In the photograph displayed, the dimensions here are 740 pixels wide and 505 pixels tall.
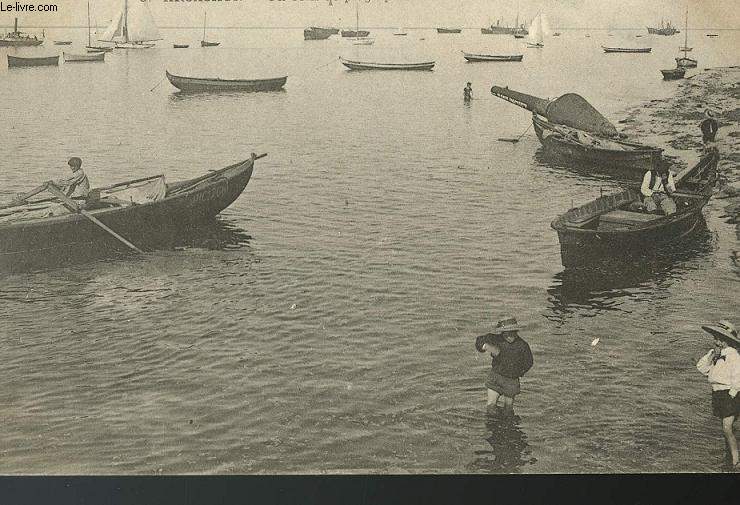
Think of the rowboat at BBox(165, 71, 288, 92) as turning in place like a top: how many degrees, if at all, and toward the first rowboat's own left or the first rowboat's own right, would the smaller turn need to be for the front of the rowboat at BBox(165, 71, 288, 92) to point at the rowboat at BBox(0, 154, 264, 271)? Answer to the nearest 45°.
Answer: approximately 45° to the first rowboat's own left

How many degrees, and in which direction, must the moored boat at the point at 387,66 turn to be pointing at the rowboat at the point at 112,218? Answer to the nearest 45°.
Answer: approximately 45° to its left

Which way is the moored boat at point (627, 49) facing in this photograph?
to the viewer's left

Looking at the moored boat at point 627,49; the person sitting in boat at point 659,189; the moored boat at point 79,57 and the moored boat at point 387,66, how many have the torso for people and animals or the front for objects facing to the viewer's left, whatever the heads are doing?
3

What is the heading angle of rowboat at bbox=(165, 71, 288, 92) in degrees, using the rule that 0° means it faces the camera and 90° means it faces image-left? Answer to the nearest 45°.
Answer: approximately 90°

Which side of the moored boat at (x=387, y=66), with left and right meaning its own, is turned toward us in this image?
left

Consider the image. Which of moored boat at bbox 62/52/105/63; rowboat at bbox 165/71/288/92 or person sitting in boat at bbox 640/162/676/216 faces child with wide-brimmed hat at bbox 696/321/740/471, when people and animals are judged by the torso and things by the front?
the person sitting in boat

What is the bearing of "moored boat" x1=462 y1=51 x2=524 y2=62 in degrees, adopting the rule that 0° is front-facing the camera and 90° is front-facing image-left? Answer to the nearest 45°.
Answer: approximately 90°

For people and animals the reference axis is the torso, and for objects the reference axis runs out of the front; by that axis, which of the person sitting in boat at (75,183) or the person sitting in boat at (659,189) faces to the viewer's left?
the person sitting in boat at (75,183)
